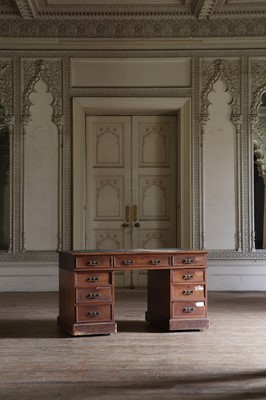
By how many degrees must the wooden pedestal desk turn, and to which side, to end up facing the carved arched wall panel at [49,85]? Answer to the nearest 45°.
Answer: approximately 180°

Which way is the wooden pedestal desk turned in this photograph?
toward the camera

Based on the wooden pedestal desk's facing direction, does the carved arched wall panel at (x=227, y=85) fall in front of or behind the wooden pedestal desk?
behind

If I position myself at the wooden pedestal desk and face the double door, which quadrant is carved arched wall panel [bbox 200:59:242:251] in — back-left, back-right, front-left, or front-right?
front-right

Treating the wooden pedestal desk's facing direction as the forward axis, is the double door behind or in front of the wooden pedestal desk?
behind
